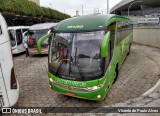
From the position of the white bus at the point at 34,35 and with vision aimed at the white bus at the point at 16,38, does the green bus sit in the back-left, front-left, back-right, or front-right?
back-left

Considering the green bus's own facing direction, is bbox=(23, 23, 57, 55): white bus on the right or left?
on its right

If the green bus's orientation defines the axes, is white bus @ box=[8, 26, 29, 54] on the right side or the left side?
on its right

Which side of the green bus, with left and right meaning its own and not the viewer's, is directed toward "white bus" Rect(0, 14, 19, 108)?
front

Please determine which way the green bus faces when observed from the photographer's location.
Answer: facing the viewer and to the left of the viewer
